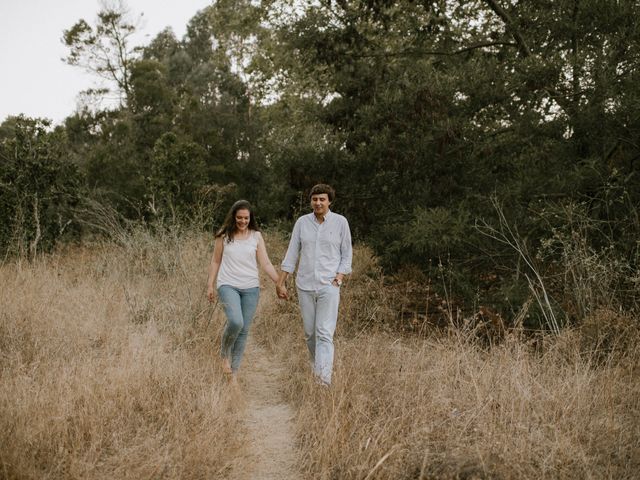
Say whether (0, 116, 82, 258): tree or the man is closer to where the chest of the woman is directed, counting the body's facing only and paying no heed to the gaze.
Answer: the man

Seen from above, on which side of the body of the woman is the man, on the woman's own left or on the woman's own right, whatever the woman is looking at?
on the woman's own left

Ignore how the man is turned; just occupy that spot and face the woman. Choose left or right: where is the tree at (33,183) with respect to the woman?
right

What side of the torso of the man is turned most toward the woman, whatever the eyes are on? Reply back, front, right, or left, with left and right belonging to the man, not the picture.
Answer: right

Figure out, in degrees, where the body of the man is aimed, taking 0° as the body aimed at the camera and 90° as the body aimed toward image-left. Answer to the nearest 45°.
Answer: approximately 0°

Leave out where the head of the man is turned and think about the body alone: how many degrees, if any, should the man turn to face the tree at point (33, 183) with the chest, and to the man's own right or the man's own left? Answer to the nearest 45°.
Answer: approximately 135° to the man's own right

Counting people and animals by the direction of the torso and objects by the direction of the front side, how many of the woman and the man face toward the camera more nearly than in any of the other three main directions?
2

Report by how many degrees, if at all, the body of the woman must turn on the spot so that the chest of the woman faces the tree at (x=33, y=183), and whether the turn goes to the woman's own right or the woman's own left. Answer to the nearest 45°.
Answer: approximately 135° to the woman's own right
